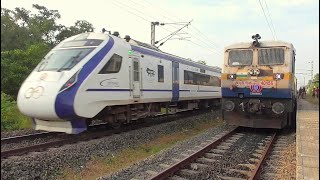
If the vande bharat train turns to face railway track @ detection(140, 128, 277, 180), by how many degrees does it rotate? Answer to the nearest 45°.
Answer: approximately 90° to its left

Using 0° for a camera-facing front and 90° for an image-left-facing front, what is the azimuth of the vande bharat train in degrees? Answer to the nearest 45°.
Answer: approximately 45°

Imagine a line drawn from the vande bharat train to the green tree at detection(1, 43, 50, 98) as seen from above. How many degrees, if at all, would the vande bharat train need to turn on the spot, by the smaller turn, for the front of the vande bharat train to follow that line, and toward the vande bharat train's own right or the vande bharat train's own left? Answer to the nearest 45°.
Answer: approximately 90° to the vande bharat train's own right

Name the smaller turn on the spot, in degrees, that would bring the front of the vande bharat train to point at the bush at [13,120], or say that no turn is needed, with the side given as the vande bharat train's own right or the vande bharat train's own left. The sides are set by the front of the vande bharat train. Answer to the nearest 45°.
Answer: approximately 90° to the vande bharat train's own right

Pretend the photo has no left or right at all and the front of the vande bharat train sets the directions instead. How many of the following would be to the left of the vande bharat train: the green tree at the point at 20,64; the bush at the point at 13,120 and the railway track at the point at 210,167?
1
